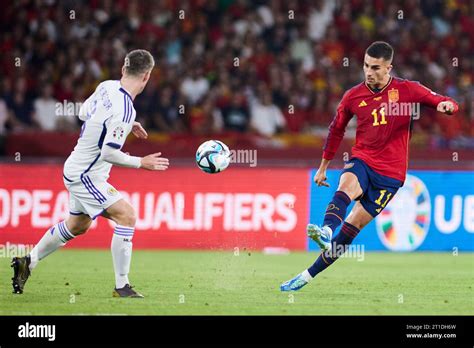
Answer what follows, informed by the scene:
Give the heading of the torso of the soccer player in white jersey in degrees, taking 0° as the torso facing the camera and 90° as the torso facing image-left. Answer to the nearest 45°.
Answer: approximately 225°

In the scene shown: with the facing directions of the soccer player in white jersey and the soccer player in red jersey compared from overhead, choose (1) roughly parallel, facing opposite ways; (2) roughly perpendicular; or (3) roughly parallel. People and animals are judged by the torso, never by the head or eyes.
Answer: roughly parallel, facing opposite ways

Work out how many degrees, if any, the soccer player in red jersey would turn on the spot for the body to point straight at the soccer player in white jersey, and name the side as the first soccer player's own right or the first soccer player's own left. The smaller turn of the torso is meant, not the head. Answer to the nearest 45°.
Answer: approximately 45° to the first soccer player's own right

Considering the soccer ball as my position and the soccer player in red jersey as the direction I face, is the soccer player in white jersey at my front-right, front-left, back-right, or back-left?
back-right

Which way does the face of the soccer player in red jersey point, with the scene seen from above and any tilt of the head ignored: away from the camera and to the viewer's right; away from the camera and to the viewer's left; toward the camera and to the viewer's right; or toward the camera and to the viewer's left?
toward the camera and to the viewer's left

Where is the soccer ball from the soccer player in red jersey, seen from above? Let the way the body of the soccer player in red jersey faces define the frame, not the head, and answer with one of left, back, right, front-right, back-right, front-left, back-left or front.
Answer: front-right

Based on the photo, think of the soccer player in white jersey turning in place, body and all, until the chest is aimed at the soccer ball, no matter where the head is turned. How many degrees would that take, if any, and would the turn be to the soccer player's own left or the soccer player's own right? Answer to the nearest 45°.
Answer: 0° — they already face it

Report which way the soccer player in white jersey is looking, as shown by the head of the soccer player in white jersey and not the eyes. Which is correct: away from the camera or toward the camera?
away from the camera
